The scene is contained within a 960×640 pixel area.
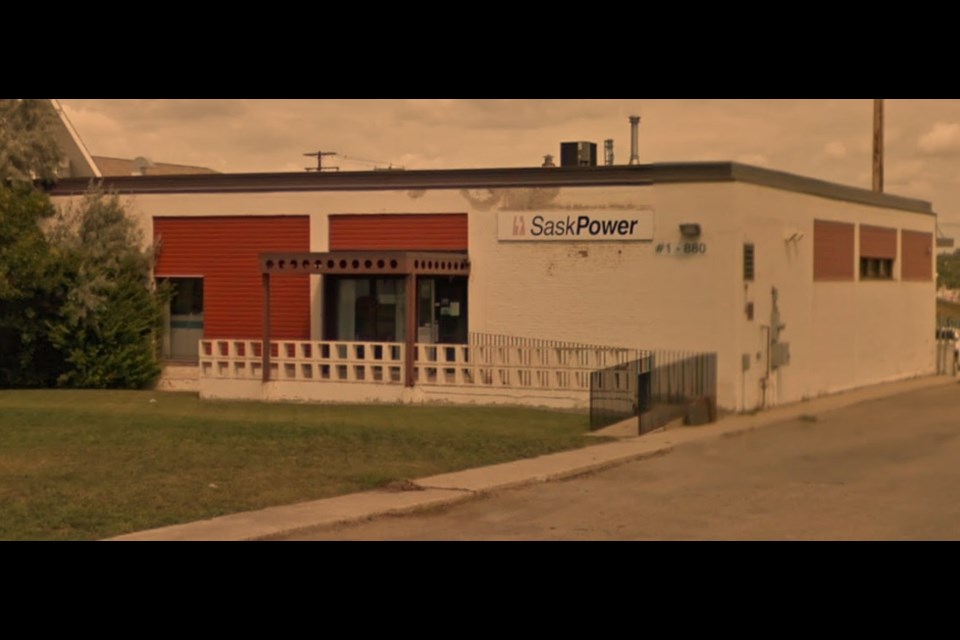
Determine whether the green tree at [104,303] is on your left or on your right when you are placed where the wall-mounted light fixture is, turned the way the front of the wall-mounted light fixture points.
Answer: on your right

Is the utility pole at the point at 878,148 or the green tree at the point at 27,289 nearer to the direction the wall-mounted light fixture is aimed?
the green tree

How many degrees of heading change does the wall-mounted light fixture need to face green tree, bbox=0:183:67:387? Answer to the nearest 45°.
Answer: approximately 90° to its right

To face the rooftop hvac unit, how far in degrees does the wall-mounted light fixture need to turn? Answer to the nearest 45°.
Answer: approximately 135° to its right

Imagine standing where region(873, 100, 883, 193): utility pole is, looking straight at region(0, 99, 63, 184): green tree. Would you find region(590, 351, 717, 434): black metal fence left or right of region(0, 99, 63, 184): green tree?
left

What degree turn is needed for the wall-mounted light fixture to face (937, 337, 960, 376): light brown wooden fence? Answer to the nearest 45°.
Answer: approximately 135° to its left

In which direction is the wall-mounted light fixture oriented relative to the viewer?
toward the camera

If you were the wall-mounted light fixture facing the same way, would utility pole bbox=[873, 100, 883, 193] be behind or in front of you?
behind

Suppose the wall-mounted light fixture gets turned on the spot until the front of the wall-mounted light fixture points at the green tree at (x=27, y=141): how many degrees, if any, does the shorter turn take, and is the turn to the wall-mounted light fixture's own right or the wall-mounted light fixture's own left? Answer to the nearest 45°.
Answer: approximately 90° to the wall-mounted light fixture's own right
